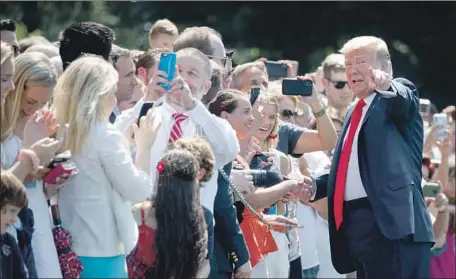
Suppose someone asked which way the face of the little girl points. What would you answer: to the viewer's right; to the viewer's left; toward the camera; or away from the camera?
away from the camera

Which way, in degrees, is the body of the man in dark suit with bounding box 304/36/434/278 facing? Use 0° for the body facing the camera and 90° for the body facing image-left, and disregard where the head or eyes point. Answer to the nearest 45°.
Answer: approximately 45°

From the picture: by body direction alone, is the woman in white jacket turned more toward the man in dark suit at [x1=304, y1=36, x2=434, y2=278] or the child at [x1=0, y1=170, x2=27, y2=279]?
the man in dark suit

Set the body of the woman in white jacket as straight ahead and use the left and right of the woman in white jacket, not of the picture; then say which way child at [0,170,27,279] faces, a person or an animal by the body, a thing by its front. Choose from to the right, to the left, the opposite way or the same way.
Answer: to the right

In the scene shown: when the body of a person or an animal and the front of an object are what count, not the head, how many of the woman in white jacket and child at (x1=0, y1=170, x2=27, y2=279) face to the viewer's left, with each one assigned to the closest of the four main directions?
0

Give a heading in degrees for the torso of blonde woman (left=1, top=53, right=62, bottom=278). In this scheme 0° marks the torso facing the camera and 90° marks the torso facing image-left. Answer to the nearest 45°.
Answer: approximately 315°

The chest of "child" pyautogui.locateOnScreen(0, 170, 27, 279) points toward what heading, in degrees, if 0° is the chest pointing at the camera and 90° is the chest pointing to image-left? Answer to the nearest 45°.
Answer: approximately 315°
